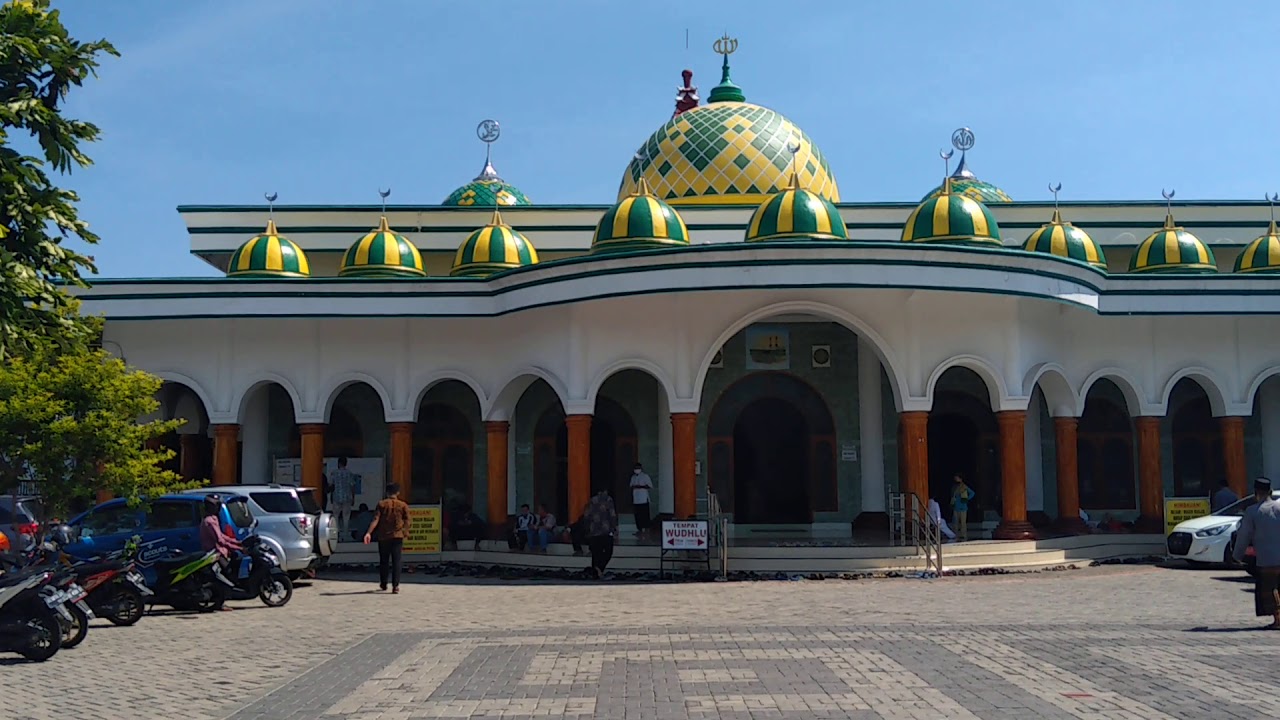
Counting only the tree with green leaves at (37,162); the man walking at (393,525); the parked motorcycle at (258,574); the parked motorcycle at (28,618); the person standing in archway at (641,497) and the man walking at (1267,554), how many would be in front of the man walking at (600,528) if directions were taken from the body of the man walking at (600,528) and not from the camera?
1

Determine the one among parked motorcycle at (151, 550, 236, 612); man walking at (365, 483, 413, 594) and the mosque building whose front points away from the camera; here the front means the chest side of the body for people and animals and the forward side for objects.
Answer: the man walking

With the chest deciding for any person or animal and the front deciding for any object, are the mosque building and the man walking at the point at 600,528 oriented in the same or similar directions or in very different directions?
very different directions

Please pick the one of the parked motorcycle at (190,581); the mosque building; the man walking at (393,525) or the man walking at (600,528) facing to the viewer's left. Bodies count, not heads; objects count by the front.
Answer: the parked motorcycle

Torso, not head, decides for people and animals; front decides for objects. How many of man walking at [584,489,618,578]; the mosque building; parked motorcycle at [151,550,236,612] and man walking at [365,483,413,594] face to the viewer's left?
1

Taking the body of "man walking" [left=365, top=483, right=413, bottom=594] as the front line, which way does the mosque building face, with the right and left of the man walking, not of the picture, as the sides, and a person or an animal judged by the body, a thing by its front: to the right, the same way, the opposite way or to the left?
the opposite way

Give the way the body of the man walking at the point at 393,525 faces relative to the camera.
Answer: away from the camera

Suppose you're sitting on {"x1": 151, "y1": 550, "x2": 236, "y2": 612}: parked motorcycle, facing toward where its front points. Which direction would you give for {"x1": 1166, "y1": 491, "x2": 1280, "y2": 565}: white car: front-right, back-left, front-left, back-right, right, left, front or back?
back

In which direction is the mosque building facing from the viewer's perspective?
toward the camera

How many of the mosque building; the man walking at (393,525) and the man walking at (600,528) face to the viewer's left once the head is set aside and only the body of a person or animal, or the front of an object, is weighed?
0

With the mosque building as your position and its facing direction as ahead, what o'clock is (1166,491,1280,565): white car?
The white car is roughly at 10 o'clock from the mosque building.

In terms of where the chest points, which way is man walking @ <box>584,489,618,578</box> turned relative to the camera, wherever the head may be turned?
away from the camera

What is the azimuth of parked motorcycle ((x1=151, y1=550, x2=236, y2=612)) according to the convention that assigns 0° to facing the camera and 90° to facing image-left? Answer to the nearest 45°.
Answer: approximately 90°
